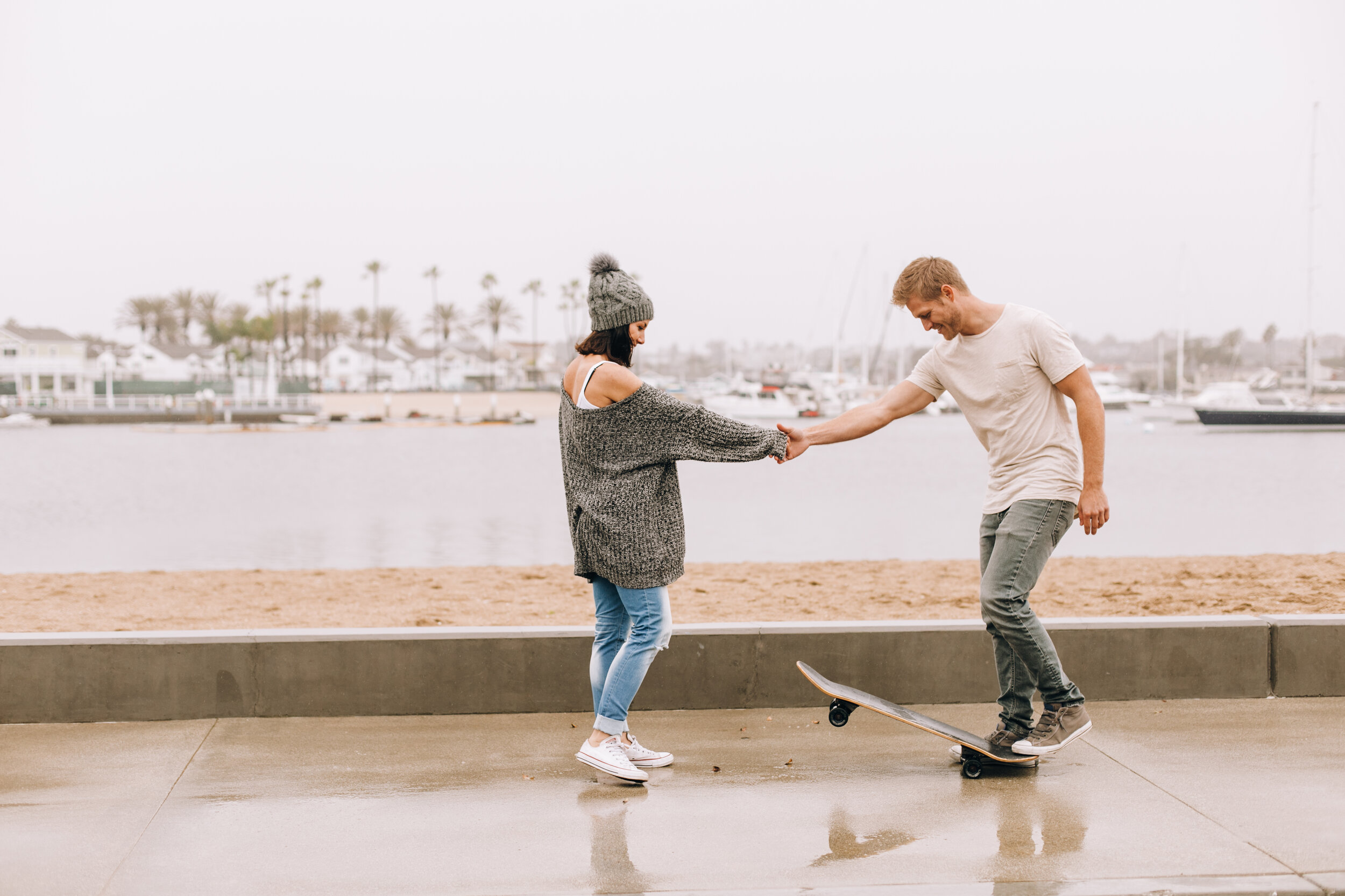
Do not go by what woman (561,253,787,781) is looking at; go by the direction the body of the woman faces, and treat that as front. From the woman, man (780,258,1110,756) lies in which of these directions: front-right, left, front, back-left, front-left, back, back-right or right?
front

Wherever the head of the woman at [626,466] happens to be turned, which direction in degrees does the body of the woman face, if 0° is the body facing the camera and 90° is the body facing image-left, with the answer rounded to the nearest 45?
approximately 270°

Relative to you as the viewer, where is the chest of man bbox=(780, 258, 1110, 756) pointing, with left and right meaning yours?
facing the viewer and to the left of the viewer

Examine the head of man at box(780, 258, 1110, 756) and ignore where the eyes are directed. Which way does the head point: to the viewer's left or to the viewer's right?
to the viewer's left

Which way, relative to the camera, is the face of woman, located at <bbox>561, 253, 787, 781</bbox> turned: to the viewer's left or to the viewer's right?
to the viewer's right

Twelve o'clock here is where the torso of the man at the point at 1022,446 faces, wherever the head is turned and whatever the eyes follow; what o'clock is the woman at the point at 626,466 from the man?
The woman is roughly at 1 o'clock from the man.

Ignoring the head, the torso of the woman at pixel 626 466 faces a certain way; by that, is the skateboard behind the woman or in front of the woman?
in front

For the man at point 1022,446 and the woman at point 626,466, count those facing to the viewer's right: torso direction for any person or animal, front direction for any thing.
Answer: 1
